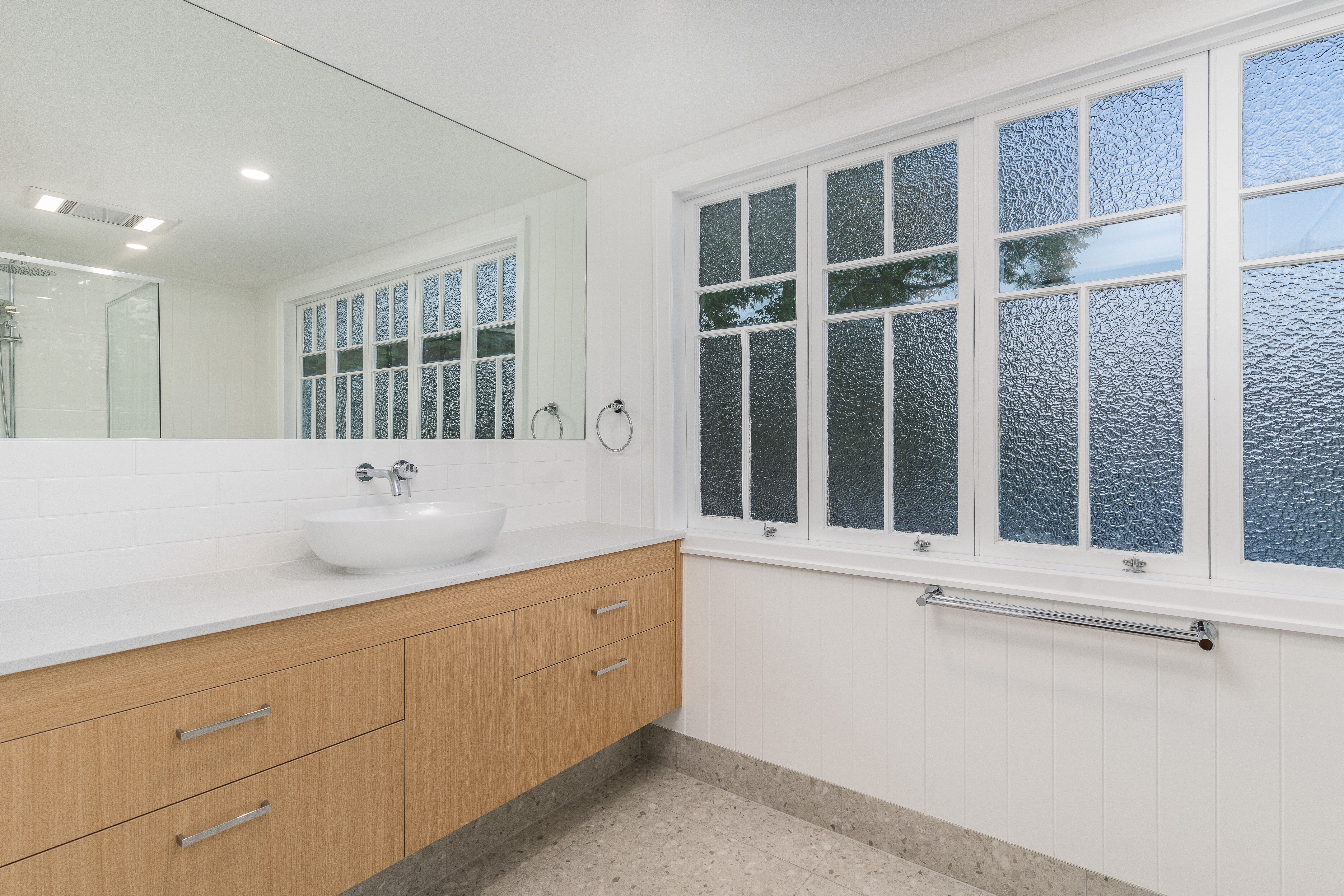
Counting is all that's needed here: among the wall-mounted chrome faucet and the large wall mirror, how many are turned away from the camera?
0

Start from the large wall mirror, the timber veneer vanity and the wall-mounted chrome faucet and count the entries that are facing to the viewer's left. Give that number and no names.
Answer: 0

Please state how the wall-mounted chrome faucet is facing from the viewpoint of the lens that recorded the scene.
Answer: facing the viewer and to the right of the viewer

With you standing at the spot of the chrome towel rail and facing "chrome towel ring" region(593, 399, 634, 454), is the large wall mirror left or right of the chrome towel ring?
left

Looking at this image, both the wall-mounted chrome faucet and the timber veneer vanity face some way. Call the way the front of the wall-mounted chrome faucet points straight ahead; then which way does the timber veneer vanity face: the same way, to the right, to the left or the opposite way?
the same way

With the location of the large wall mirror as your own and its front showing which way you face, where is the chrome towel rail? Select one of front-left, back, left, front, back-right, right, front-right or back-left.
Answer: front

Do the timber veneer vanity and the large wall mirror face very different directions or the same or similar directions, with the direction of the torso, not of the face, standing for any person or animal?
same or similar directions

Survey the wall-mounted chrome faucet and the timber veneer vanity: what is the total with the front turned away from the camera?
0
